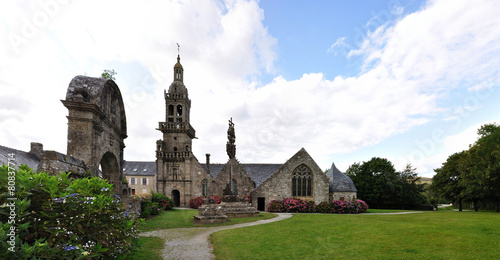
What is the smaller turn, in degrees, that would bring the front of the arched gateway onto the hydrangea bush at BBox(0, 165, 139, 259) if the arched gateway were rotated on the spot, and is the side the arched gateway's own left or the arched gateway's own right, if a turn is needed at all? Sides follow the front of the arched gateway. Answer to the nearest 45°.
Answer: approximately 45° to the arched gateway's own right

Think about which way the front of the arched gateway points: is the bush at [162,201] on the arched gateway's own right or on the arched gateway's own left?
on the arched gateway's own left

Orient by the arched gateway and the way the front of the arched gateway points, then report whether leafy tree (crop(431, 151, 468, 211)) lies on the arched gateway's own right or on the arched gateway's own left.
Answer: on the arched gateway's own left

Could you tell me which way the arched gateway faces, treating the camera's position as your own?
facing the viewer and to the right of the viewer

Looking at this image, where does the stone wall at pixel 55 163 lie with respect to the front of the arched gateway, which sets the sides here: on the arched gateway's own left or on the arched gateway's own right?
on the arched gateway's own right
